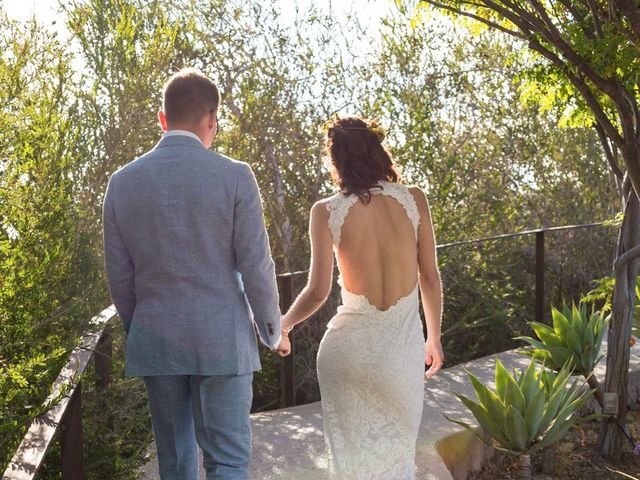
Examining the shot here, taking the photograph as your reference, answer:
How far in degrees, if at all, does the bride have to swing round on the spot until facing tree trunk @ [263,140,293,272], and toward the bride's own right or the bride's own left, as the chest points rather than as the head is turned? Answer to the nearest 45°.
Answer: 0° — they already face it

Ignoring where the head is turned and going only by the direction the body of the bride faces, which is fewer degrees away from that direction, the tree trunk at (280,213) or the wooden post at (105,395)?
the tree trunk

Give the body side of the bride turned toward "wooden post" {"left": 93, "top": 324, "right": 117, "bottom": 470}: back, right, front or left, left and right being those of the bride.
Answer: left

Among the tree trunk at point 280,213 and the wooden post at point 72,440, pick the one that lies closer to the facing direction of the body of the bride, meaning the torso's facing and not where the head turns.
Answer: the tree trunk

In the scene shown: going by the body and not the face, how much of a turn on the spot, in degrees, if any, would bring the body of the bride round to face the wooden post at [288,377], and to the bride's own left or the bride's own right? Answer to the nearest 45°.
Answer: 0° — they already face it

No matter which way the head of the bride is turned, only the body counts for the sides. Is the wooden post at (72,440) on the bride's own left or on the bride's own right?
on the bride's own left

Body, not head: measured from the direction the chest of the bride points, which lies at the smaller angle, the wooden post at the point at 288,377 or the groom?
the wooden post

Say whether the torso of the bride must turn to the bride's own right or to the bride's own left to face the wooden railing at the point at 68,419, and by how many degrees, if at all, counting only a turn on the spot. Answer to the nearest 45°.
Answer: approximately 135° to the bride's own left

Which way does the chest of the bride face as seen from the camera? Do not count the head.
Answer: away from the camera
